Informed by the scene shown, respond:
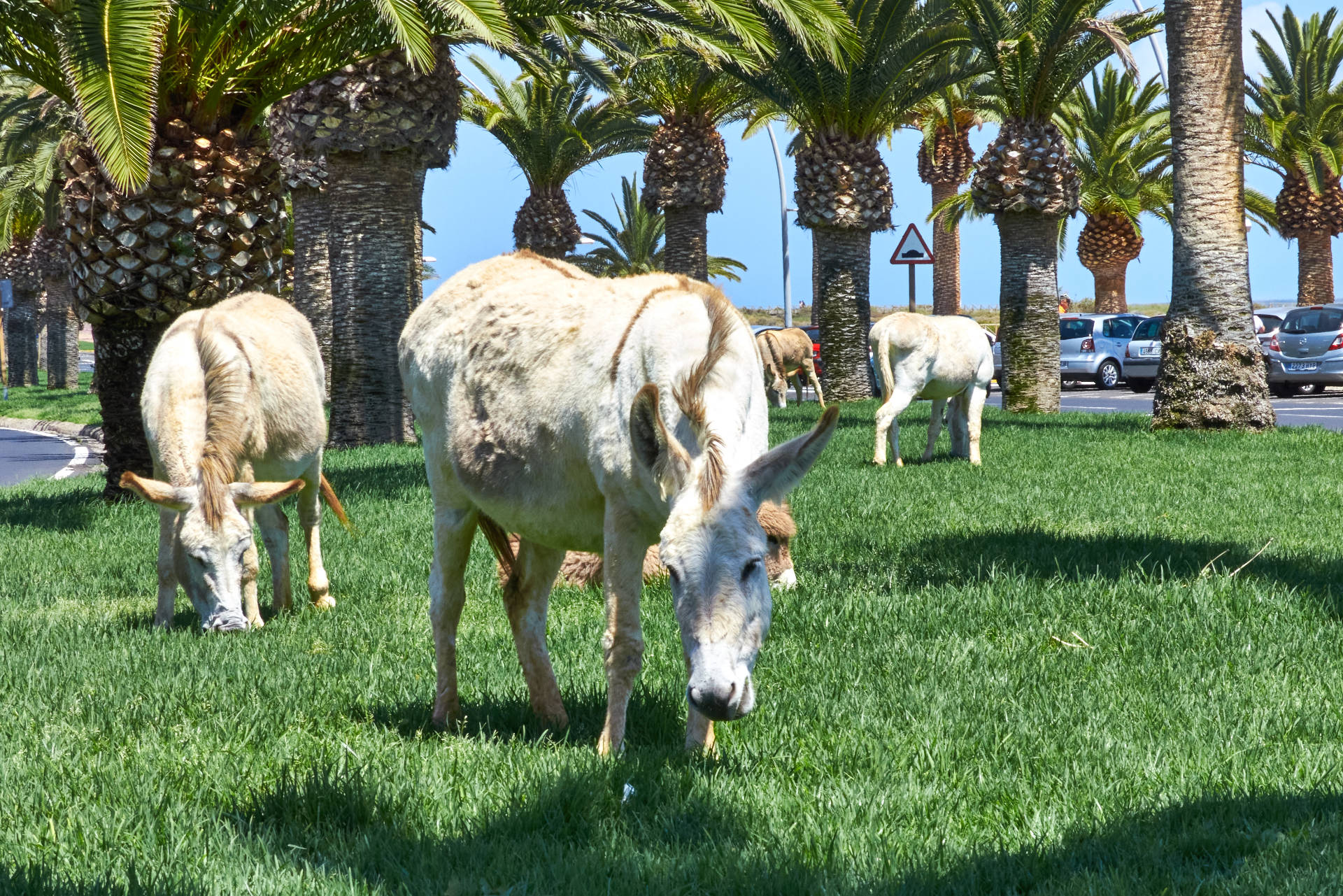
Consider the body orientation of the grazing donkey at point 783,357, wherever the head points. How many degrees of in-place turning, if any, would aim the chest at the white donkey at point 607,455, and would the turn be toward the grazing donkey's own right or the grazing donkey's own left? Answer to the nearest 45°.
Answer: approximately 45° to the grazing donkey's own left

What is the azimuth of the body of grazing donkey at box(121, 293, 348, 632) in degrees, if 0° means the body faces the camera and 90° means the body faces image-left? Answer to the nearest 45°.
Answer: approximately 45°

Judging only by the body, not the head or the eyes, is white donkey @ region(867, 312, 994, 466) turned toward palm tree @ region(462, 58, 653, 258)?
no

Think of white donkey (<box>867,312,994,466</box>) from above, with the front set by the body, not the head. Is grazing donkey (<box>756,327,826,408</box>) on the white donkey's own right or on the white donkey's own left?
on the white donkey's own left

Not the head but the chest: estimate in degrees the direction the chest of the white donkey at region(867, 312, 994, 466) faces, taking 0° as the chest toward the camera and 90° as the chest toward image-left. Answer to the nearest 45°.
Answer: approximately 225°

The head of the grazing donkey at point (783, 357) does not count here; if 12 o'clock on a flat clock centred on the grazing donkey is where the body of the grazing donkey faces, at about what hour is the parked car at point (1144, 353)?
The parked car is roughly at 6 o'clock from the grazing donkey.

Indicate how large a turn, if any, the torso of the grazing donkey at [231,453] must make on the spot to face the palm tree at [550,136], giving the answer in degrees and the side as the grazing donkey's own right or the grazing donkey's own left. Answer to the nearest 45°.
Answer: approximately 135° to the grazing donkey's own right

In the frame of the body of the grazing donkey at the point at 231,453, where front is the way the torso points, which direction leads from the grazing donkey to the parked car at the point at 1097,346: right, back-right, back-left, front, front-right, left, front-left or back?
back

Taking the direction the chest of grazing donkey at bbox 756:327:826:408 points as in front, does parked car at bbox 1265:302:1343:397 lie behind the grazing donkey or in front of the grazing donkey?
behind
